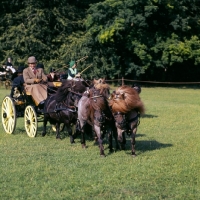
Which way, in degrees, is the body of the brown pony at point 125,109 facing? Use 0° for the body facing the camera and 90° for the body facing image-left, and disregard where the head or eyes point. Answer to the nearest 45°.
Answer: approximately 0°

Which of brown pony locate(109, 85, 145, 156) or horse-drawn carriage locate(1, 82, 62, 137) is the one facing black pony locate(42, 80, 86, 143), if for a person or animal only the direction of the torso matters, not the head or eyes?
the horse-drawn carriage

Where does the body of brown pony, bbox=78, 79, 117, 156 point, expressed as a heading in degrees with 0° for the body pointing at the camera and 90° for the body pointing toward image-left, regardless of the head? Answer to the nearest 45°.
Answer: approximately 315°

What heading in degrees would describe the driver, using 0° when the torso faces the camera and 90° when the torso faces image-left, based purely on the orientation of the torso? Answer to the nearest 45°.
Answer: approximately 315°

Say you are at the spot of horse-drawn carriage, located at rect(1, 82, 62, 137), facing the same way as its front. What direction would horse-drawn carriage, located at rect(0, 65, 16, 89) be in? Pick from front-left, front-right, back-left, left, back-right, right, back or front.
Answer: back-left

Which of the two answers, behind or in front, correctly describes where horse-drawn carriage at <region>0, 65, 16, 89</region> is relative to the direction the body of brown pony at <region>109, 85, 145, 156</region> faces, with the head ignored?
behind

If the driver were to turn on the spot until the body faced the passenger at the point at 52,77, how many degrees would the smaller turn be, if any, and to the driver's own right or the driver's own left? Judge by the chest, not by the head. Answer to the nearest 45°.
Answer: approximately 135° to the driver's own left

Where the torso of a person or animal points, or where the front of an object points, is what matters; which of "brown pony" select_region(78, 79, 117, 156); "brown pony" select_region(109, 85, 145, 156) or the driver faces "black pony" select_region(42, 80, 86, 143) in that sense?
the driver
